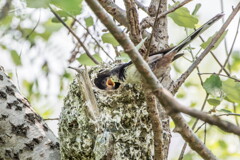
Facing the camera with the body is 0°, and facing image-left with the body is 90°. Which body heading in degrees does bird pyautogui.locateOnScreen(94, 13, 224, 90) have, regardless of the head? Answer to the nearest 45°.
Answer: approximately 90°

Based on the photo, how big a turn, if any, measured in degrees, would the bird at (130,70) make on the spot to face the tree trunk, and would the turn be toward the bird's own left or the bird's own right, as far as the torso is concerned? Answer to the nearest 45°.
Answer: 0° — it already faces it

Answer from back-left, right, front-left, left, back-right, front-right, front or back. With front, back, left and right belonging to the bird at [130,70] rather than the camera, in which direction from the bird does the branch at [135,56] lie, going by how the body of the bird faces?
left

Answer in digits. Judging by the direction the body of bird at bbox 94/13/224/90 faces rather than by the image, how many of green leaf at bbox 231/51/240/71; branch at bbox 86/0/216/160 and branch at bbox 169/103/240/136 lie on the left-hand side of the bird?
2
